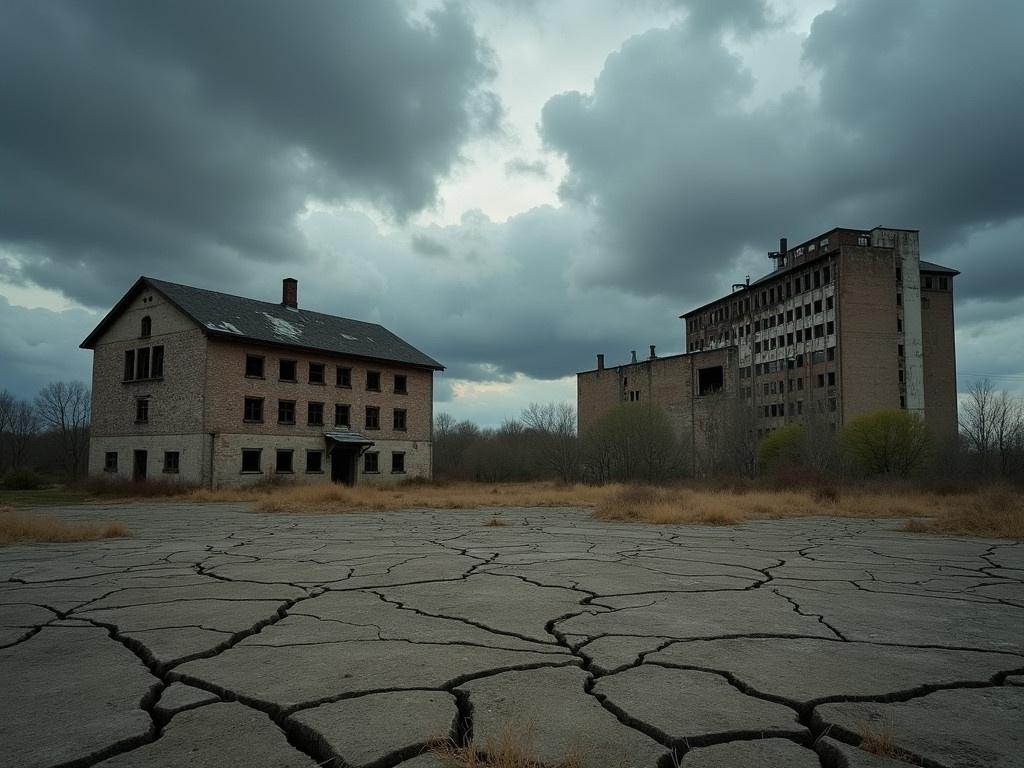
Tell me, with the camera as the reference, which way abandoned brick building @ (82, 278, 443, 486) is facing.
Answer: facing the viewer and to the right of the viewer

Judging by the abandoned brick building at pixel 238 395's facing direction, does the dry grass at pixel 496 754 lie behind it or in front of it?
in front

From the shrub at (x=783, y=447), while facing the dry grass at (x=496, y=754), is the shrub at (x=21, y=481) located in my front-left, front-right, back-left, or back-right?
front-right

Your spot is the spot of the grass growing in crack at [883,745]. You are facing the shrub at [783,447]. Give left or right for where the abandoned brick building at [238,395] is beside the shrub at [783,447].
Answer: left

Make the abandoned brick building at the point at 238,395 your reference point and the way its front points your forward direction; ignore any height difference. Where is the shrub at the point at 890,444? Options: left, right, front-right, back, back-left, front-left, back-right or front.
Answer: front-left

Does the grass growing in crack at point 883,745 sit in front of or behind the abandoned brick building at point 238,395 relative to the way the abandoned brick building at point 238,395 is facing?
in front

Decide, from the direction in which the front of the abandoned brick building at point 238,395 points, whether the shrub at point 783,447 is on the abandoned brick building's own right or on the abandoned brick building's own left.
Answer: on the abandoned brick building's own left

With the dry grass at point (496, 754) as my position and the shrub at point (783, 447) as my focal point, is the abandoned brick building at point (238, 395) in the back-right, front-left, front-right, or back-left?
front-left

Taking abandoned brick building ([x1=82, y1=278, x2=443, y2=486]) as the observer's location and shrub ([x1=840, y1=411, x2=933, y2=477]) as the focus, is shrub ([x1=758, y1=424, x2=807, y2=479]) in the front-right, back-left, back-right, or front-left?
front-left
